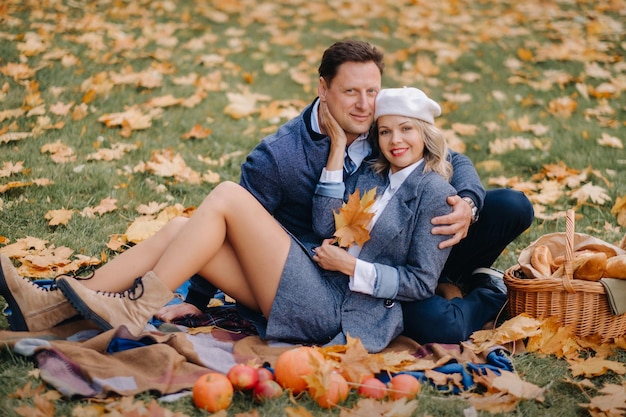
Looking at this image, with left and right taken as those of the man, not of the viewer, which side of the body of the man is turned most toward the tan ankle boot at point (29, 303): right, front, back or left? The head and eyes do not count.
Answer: right

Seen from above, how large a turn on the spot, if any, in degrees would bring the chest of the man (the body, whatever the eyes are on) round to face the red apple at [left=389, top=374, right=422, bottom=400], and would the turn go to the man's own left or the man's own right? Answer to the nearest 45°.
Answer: approximately 45° to the man's own right

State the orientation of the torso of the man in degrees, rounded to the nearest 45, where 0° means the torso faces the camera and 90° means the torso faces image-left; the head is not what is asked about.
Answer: approximately 315°

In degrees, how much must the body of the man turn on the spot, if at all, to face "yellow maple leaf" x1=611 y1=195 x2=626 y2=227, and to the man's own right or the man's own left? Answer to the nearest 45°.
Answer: approximately 90° to the man's own left

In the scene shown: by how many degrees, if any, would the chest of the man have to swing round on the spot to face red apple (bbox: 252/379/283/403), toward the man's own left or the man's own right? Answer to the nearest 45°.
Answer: approximately 45° to the man's own right
